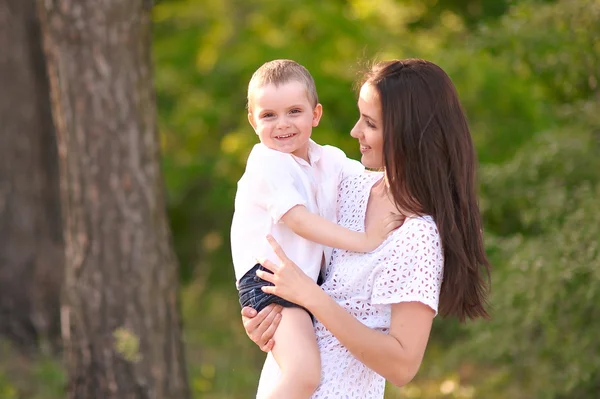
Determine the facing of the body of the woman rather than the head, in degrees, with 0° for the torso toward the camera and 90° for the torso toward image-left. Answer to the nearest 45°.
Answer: approximately 45°

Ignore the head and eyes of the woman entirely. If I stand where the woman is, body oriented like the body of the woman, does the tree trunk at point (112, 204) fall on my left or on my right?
on my right

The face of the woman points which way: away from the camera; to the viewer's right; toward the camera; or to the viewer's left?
to the viewer's left
